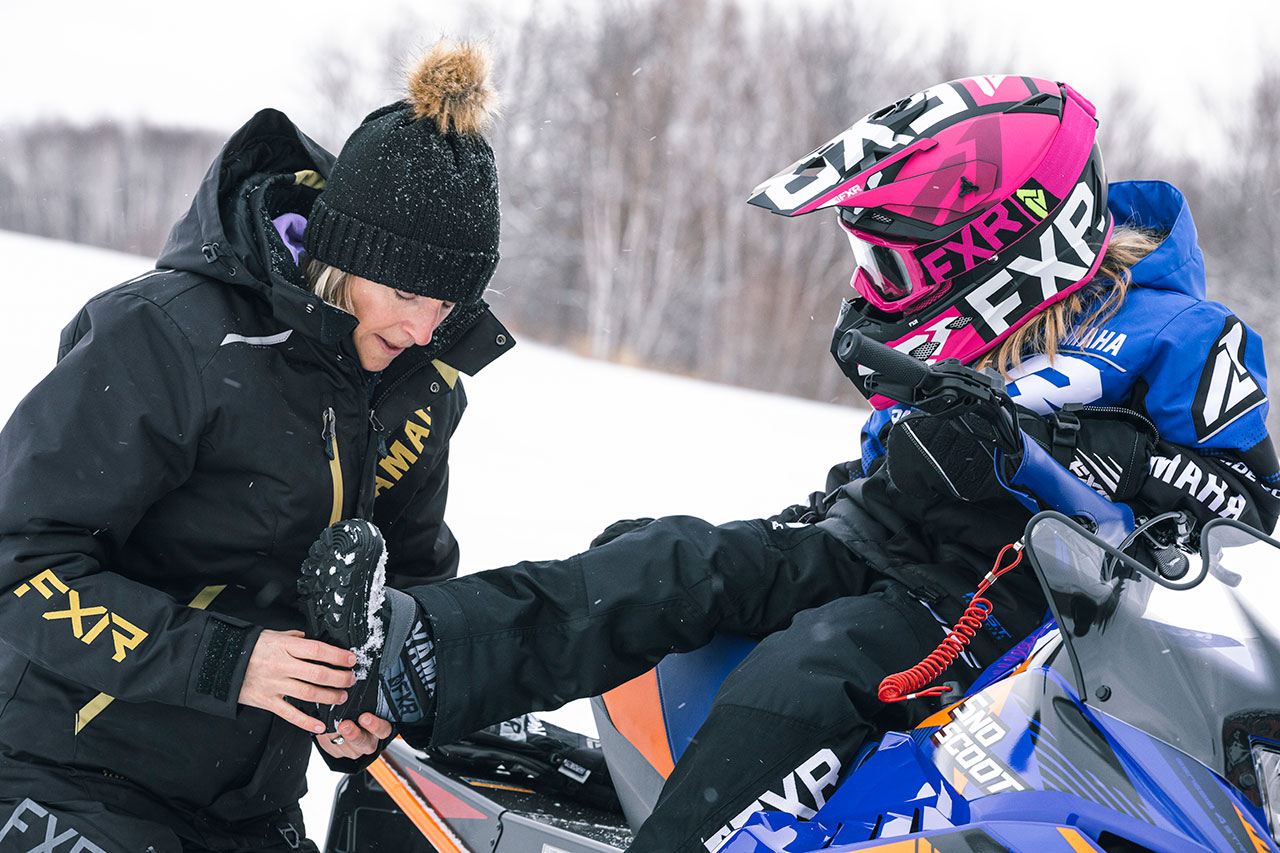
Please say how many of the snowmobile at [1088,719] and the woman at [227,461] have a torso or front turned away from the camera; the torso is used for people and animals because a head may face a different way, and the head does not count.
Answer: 0

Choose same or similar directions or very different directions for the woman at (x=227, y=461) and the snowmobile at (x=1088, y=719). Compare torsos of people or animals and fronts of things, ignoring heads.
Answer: same or similar directions

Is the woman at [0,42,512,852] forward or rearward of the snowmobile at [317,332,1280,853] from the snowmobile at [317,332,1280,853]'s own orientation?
rearward

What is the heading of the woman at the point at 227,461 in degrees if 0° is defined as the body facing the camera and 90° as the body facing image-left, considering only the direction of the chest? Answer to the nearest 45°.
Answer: approximately 315°

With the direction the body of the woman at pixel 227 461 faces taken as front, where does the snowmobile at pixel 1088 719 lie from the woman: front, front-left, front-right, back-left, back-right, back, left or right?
front
